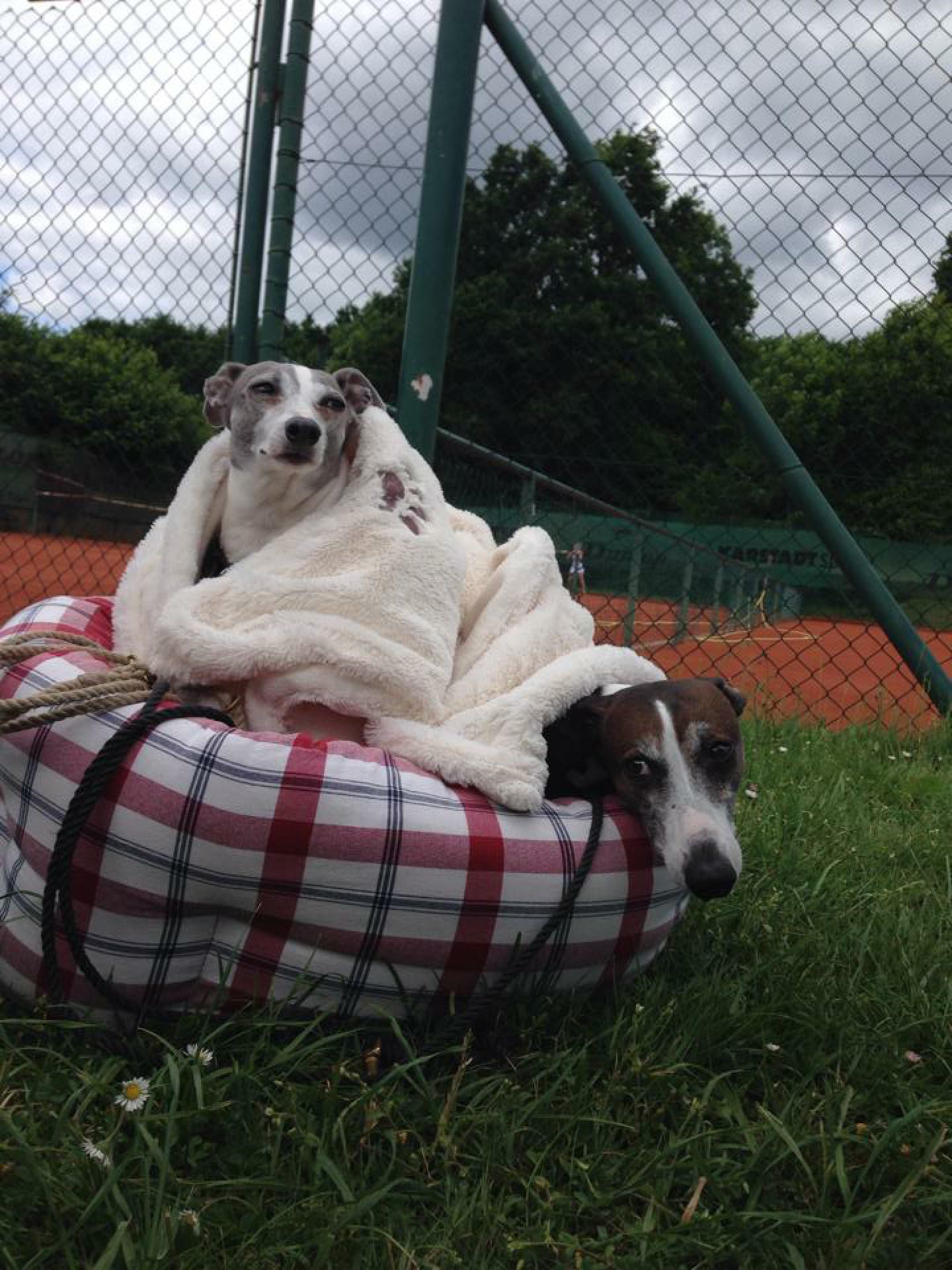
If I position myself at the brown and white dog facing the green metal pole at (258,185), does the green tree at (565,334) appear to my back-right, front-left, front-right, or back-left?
front-right

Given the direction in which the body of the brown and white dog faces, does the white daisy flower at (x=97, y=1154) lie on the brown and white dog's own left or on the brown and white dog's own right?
on the brown and white dog's own right

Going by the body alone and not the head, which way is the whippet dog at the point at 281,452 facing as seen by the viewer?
toward the camera

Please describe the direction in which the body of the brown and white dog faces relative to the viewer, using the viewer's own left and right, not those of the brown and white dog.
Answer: facing the viewer and to the right of the viewer

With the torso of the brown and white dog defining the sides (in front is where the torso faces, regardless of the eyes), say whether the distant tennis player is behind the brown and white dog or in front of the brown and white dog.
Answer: behind

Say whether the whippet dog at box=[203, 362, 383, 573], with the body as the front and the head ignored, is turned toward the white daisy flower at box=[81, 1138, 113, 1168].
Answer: yes

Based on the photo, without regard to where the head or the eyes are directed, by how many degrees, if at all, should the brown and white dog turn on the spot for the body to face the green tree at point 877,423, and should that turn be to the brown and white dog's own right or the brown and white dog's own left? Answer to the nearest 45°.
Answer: approximately 135° to the brown and white dog's own left

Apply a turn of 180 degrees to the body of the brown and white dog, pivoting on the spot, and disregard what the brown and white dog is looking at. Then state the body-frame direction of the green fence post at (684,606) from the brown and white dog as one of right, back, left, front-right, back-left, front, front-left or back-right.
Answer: front-right

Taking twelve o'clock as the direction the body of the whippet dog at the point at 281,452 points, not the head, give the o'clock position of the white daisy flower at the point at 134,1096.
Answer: The white daisy flower is roughly at 12 o'clock from the whippet dog.

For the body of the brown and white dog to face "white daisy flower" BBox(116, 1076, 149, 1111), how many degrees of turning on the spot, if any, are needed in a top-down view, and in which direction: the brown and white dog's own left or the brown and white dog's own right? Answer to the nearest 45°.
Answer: approximately 90° to the brown and white dog's own right

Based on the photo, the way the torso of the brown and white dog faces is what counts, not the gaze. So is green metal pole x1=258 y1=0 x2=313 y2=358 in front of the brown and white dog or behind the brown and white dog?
behind

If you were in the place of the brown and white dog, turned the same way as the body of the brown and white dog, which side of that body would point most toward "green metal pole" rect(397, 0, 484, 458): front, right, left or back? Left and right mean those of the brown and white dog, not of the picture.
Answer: back

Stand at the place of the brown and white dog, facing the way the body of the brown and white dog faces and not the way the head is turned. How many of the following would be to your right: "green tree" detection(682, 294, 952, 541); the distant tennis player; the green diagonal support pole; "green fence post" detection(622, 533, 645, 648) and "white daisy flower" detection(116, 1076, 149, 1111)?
1

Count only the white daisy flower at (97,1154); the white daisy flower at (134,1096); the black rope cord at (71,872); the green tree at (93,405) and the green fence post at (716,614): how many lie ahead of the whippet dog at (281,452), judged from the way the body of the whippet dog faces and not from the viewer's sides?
3

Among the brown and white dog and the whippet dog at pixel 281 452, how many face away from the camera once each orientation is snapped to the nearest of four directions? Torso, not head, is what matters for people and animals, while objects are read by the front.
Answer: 0
